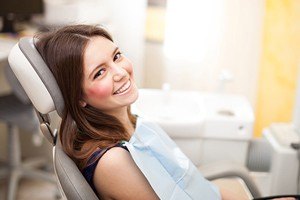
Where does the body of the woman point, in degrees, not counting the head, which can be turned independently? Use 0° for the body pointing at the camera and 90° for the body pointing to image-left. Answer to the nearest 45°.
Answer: approximately 270°

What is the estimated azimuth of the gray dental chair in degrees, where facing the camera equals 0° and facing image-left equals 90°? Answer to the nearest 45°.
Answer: approximately 270°
